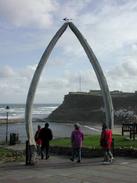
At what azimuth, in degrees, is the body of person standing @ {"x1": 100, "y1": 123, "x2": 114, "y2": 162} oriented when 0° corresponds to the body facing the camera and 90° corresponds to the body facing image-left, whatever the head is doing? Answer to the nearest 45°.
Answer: approximately 135°

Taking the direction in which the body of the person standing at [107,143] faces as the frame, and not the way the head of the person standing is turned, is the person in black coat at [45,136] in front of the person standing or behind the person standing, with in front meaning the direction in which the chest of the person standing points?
in front

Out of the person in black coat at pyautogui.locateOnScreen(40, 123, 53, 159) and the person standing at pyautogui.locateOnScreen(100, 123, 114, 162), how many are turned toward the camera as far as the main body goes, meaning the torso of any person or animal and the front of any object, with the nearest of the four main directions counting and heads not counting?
0

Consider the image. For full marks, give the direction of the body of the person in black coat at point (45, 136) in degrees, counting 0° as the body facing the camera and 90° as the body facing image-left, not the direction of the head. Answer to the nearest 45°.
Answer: approximately 180°

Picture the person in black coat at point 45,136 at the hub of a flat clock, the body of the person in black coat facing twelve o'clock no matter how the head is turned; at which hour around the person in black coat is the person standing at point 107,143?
The person standing is roughly at 4 o'clock from the person in black coat.
